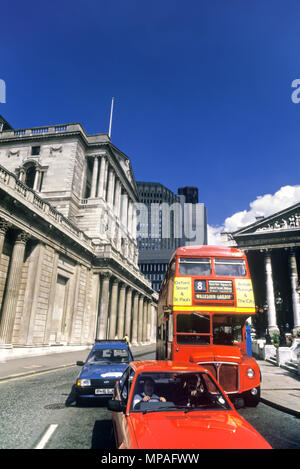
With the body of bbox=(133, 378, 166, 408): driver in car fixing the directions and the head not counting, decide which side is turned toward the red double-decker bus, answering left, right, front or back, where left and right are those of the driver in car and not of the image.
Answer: back

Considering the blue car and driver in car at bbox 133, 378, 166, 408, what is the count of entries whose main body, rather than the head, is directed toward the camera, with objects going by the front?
2

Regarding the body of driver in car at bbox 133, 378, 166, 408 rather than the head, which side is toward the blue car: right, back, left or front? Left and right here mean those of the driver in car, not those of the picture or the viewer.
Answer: back

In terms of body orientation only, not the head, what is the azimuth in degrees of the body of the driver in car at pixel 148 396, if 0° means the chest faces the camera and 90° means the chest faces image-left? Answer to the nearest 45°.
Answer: approximately 0°

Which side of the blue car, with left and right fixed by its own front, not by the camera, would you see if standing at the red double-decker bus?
left

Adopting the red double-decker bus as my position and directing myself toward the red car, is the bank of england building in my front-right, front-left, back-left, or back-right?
back-right

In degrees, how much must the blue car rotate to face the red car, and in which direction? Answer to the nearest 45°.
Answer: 0° — it already faces it

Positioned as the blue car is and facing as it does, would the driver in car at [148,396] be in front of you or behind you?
in front
